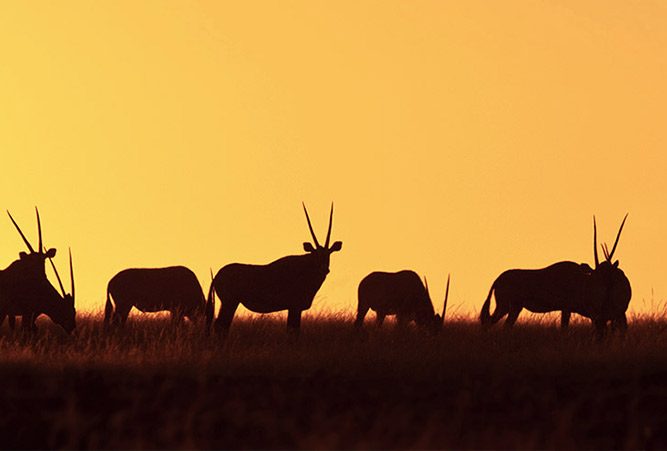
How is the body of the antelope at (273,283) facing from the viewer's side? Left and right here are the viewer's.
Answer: facing to the right of the viewer

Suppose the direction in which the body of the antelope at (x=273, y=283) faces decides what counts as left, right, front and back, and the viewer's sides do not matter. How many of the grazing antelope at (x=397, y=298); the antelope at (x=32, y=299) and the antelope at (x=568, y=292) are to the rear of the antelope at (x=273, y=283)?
1

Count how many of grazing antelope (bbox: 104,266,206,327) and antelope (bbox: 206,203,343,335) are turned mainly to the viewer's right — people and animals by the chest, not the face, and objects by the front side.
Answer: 2

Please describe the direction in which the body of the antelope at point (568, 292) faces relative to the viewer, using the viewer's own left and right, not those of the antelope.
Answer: facing to the right of the viewer

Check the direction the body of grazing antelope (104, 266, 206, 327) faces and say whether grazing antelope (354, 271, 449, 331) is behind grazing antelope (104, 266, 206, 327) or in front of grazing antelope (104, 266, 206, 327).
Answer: in front

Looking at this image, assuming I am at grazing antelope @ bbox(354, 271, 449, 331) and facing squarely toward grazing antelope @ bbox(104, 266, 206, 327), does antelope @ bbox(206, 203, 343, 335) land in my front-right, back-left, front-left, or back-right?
front-left

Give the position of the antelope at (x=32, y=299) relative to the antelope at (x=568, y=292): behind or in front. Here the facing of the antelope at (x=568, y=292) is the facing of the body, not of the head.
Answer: behind

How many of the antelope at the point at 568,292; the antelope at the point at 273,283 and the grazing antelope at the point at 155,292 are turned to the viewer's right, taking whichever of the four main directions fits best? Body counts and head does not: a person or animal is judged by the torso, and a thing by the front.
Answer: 3

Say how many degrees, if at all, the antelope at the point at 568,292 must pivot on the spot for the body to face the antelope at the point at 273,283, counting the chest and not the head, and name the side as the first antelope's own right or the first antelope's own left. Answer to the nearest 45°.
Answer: approximately 135° to the first antelope's own right

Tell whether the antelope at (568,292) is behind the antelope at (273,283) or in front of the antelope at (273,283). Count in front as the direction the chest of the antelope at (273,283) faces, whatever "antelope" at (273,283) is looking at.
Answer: in front

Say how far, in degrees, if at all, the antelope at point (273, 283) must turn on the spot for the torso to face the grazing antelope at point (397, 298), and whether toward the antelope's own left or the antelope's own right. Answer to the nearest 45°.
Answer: approximately 45° to the antelope's own left

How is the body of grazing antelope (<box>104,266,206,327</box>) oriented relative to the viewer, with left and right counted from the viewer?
facing to the right of the viewer

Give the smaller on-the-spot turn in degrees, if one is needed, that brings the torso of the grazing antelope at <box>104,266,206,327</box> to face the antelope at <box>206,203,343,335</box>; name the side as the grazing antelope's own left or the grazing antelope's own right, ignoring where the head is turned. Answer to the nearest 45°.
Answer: approximately 45° to the grazing antelope's own right
